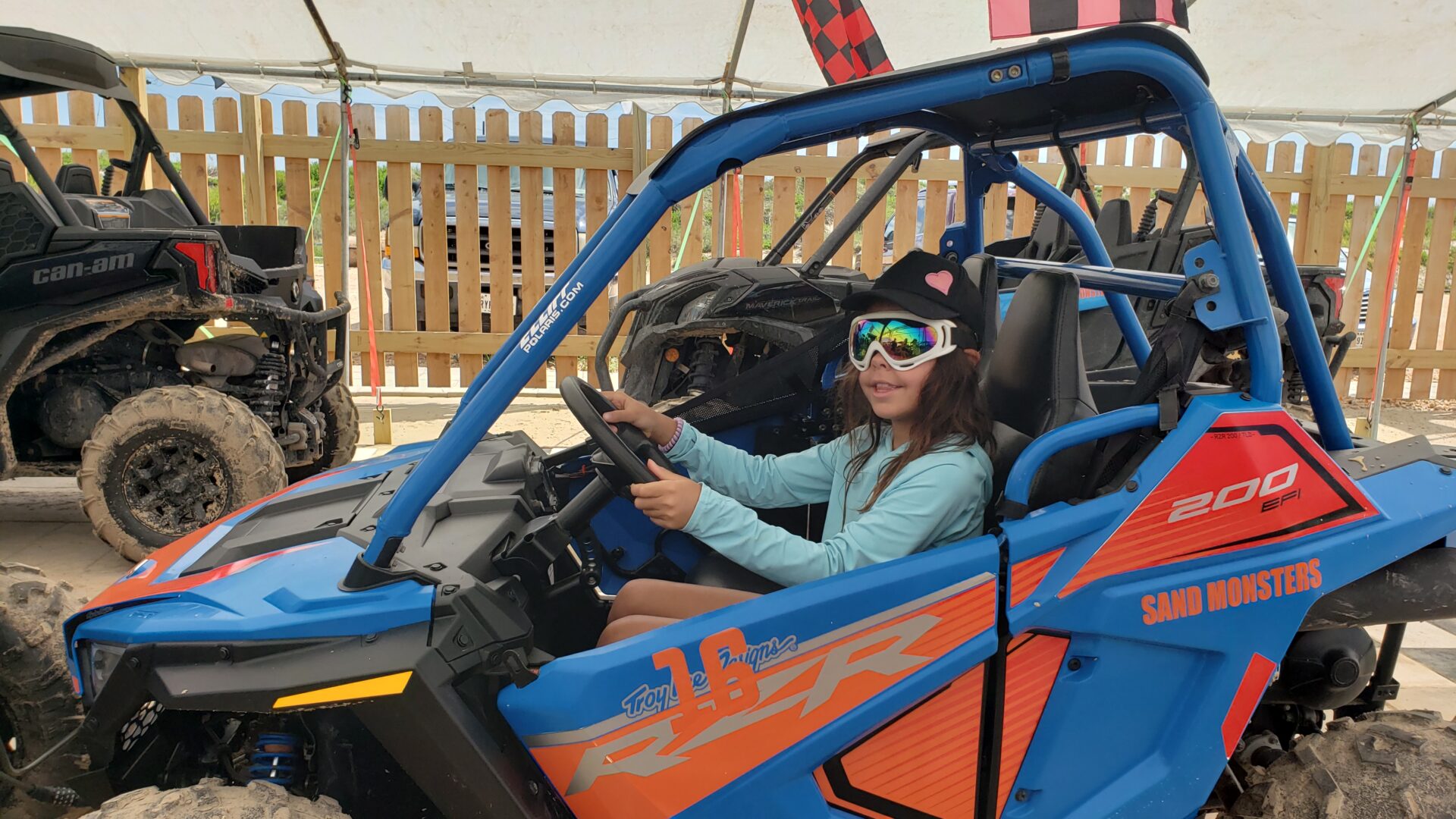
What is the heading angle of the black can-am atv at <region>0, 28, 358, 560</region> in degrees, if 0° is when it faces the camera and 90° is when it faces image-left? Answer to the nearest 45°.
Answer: approximately 135°

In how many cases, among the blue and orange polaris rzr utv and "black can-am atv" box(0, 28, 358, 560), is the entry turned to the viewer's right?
0

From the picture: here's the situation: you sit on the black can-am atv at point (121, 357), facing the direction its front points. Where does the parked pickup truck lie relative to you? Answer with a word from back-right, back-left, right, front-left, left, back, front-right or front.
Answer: right

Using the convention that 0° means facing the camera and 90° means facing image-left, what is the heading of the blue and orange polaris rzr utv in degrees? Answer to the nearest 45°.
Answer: approximately 45°

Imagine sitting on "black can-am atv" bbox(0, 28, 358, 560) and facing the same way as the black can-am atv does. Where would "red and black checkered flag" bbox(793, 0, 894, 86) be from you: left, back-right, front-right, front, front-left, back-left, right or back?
back-right

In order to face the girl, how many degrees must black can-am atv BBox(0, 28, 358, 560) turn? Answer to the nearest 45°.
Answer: approximately 180°

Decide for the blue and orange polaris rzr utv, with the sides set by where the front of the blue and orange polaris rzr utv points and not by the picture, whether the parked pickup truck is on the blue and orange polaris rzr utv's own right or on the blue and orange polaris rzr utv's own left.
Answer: on the blue and orange polaris rzr utv's own right

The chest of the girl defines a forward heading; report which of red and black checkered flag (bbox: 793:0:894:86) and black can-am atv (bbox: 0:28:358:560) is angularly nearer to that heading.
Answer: the black can-am atv
